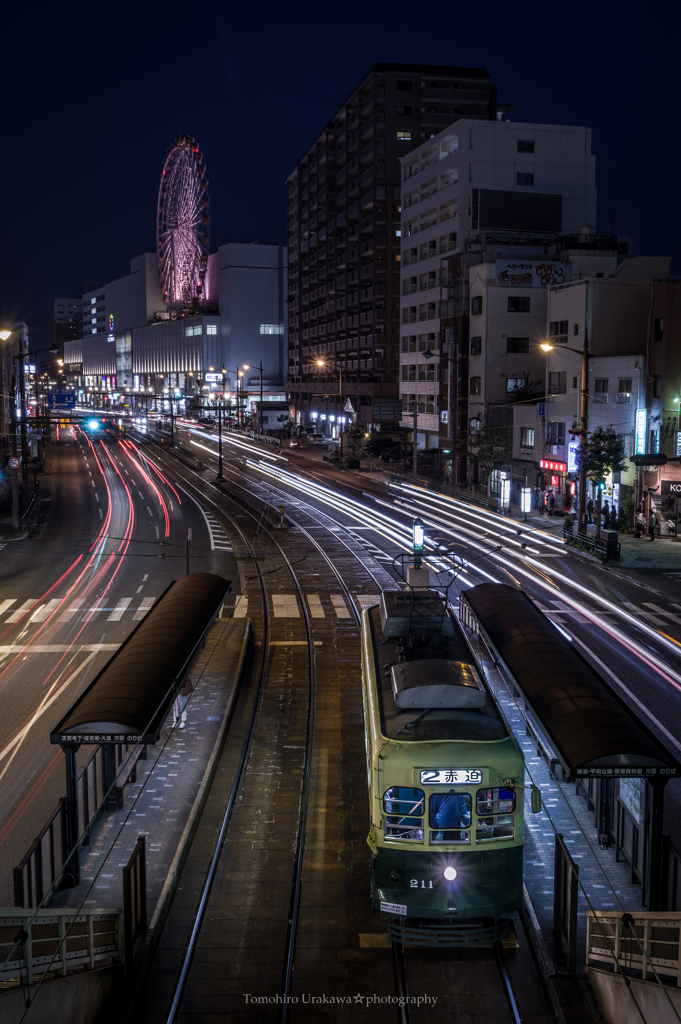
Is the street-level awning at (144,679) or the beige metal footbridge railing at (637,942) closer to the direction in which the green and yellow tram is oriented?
the beige metal footbridge railing

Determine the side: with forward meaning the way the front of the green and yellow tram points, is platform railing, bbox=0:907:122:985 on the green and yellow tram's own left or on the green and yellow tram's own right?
on the green and yellow tram's own right

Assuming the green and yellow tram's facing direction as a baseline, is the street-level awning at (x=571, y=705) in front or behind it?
behind

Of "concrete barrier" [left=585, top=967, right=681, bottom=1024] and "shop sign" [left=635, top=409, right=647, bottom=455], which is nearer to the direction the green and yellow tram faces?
the concrete barrier

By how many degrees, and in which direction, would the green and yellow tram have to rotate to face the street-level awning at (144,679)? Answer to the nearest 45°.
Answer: approximately 135° to its right

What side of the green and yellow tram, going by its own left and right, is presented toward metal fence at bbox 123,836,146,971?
right

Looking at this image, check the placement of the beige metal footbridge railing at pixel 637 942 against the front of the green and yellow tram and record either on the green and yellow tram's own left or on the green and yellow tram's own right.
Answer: on the green and yellow tram's own left

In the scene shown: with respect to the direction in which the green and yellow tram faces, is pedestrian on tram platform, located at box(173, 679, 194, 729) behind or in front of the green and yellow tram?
behind

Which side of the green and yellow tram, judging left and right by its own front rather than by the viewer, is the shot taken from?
front

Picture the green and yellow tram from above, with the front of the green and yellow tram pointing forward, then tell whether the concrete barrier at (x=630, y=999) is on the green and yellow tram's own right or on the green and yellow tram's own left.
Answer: on the green and yellow tram's own left

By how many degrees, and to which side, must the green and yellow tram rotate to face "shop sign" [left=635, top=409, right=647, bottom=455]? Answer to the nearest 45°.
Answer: approximately 180°
